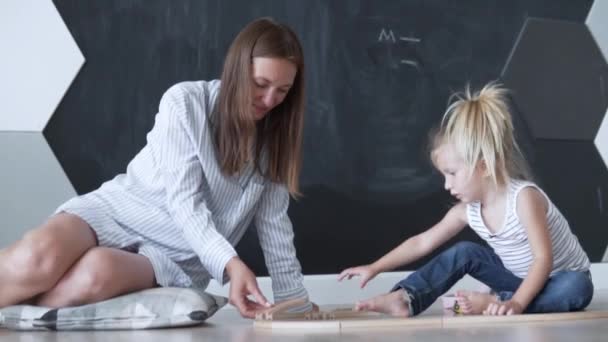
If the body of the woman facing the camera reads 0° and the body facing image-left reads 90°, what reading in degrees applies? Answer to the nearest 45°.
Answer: approximately 315°

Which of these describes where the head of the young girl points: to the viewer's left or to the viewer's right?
to the viewer's left
